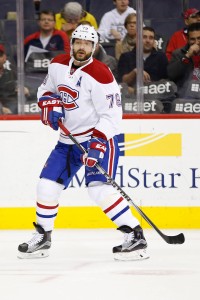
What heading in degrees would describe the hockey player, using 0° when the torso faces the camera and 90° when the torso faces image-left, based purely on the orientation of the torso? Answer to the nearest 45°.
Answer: approximately 45°

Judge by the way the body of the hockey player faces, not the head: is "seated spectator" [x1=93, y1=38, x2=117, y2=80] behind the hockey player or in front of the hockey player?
behind

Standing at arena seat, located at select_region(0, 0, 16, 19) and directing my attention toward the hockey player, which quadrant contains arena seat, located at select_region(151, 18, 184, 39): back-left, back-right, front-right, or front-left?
front-left

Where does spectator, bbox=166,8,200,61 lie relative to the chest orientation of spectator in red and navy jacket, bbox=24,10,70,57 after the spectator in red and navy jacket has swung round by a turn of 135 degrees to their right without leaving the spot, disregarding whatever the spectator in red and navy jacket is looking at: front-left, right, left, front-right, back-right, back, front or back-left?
back-right

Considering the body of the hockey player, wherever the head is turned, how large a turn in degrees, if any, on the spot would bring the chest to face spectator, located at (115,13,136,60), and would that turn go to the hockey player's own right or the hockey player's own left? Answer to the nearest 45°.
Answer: approximately 135° to the hockey player's own right

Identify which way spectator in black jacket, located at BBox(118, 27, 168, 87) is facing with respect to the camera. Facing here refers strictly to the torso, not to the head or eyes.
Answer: toward the camera

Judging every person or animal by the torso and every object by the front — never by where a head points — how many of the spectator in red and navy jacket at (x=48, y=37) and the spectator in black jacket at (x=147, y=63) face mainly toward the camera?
2

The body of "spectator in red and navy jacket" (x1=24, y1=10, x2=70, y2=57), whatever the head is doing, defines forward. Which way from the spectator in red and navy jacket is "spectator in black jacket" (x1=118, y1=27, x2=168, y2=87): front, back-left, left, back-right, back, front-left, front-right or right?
left

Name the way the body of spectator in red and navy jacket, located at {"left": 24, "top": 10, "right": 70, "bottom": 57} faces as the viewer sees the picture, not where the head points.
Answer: toward the camera

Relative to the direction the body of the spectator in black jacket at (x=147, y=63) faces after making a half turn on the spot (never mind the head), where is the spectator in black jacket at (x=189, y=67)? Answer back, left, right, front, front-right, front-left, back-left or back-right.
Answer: right

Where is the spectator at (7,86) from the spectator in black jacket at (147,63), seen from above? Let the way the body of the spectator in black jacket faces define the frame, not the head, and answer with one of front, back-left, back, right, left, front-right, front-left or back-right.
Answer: right

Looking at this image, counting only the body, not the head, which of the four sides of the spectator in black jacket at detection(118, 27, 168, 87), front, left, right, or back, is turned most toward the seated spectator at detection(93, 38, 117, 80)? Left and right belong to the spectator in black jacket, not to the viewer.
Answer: right
